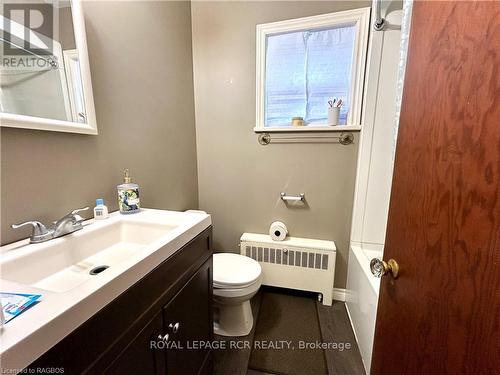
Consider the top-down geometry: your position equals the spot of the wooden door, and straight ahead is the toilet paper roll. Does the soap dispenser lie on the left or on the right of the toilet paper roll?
left

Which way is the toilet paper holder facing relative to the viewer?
toward the camera

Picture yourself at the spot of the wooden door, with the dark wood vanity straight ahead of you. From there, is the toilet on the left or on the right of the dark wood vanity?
right

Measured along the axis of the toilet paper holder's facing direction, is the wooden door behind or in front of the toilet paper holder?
in front

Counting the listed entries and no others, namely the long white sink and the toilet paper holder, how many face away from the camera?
0

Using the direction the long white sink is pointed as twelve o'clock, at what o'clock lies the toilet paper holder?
The toilet paper holder is roughly at 10 o'clock from the long white sink.

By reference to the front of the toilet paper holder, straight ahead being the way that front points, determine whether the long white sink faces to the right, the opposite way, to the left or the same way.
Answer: to the left

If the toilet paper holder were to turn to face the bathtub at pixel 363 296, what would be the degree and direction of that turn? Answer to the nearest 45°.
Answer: approximately 45° to its left

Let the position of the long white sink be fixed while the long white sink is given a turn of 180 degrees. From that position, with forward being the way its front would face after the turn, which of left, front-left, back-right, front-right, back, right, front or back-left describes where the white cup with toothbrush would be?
back-right

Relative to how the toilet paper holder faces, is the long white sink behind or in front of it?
in front

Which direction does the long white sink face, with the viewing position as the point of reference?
facing the viewer and to the right of the viewer

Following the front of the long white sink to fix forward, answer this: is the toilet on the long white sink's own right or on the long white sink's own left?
on the long white sink's own left

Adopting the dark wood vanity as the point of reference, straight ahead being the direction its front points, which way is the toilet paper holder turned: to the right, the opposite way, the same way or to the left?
to the right
